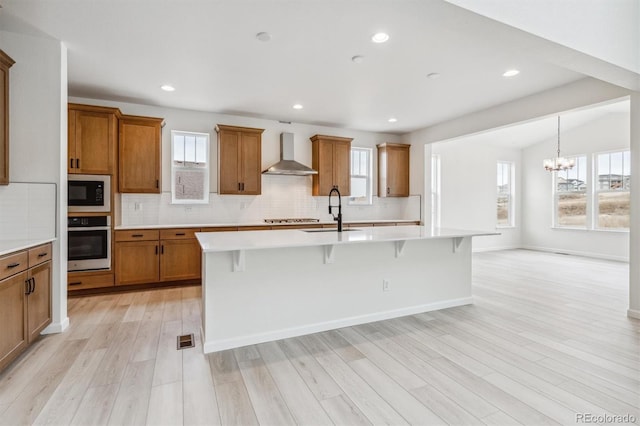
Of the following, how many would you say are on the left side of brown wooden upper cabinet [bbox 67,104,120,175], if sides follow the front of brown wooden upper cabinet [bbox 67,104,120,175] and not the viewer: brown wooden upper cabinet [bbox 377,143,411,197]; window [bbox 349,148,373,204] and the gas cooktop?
3

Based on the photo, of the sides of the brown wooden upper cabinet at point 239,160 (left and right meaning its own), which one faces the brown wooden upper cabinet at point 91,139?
right

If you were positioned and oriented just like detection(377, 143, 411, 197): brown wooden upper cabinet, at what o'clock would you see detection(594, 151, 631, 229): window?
The window is roughly at 10 o'clock from the brown wooden upper cabinet.

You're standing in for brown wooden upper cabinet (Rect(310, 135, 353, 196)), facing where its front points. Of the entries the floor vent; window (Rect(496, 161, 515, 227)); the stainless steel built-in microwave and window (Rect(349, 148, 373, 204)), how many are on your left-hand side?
2

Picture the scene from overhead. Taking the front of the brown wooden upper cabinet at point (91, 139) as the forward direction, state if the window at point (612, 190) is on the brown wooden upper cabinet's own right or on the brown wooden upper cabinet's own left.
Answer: on the brown wooden upper cabinet's own left
